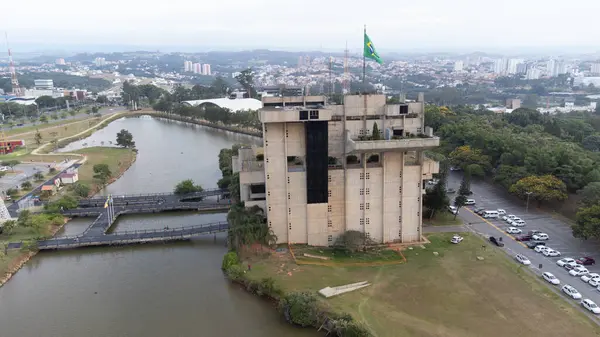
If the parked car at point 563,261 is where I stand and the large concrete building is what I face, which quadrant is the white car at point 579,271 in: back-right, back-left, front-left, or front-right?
back-left

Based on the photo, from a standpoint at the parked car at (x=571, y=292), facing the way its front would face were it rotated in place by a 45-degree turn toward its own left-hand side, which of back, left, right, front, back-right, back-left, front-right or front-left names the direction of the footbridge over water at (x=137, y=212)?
back

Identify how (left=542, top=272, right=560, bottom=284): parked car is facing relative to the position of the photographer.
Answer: facing the viewer and to the right of the viewer

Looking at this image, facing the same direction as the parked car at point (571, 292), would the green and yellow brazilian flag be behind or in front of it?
behind
